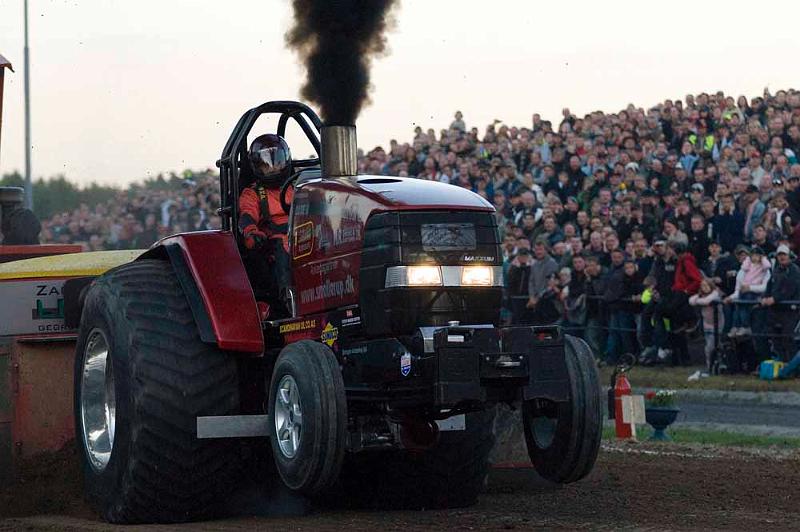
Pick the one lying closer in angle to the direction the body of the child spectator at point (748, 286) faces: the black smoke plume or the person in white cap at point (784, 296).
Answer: the black smoke plume

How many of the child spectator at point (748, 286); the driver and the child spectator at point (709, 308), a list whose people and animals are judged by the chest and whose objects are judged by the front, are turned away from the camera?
0

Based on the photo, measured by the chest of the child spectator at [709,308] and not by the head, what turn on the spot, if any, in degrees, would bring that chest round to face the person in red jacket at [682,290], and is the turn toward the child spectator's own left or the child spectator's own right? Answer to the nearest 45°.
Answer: approximately 90° to the child spectator's own right

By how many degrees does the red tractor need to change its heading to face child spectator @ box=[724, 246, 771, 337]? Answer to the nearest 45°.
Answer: approximately 90° to its left

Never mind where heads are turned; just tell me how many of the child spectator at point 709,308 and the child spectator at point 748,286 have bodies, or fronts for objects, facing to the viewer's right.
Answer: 0

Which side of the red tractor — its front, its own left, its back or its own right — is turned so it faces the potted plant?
left

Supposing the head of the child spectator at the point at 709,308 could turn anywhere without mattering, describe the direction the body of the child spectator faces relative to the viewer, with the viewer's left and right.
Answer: facing the viewer and to the left of the viewer

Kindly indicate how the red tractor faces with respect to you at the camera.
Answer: facing the viewer and to the right of the viewer
